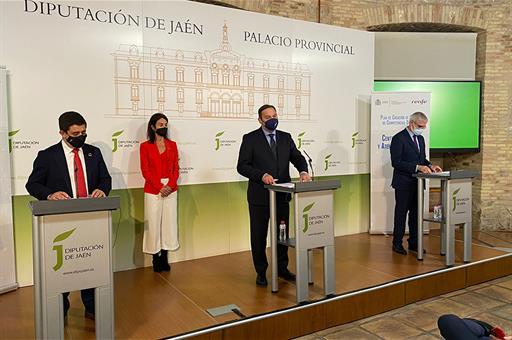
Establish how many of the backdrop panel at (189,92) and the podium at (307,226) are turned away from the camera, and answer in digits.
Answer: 0

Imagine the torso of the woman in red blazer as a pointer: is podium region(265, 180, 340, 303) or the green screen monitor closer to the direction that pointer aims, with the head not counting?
the podium

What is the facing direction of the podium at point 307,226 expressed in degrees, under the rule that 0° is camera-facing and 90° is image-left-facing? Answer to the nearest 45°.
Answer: approximately 315°

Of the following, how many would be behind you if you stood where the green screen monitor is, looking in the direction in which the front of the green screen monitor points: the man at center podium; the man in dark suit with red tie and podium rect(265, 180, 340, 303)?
0

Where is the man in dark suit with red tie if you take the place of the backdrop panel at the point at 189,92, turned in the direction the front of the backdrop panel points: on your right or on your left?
on your right

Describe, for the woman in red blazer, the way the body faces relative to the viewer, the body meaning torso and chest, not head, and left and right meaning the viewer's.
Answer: facing the viewer and to the right of the viewer

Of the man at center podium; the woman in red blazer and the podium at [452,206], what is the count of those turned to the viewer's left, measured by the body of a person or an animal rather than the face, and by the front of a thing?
0

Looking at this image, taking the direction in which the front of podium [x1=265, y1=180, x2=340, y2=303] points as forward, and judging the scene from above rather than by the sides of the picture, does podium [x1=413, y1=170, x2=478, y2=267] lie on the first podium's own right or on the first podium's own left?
on the first podium's own left

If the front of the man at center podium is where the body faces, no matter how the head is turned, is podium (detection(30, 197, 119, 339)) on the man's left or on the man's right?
on the man's right

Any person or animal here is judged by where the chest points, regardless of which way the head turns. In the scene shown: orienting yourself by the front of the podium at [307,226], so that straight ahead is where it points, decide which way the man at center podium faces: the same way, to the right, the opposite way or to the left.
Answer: the same way

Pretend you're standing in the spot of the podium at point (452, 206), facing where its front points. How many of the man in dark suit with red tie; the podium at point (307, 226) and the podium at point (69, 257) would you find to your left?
0

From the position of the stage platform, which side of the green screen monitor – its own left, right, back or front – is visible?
front

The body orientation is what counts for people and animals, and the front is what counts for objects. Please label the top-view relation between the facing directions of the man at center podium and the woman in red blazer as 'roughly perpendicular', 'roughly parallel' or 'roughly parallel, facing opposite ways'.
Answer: roughly parallel

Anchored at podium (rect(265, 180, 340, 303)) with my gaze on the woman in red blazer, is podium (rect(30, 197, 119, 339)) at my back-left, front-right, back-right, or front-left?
front-left

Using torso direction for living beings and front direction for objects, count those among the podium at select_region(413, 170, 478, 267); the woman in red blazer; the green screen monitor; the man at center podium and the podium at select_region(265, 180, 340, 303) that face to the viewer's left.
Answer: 0

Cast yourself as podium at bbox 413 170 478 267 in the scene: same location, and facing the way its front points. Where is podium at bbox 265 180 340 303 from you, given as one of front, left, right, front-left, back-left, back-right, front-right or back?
right

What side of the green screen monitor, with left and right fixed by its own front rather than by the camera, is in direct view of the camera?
front
